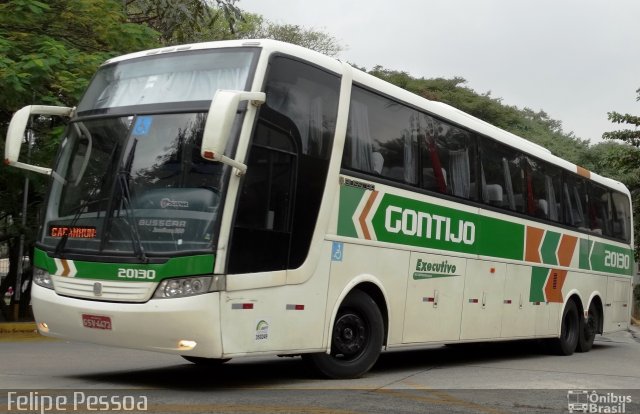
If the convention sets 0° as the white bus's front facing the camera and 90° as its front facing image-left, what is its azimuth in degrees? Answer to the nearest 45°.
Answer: approximately 45°

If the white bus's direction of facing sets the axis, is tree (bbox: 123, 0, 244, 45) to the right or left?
on its right
